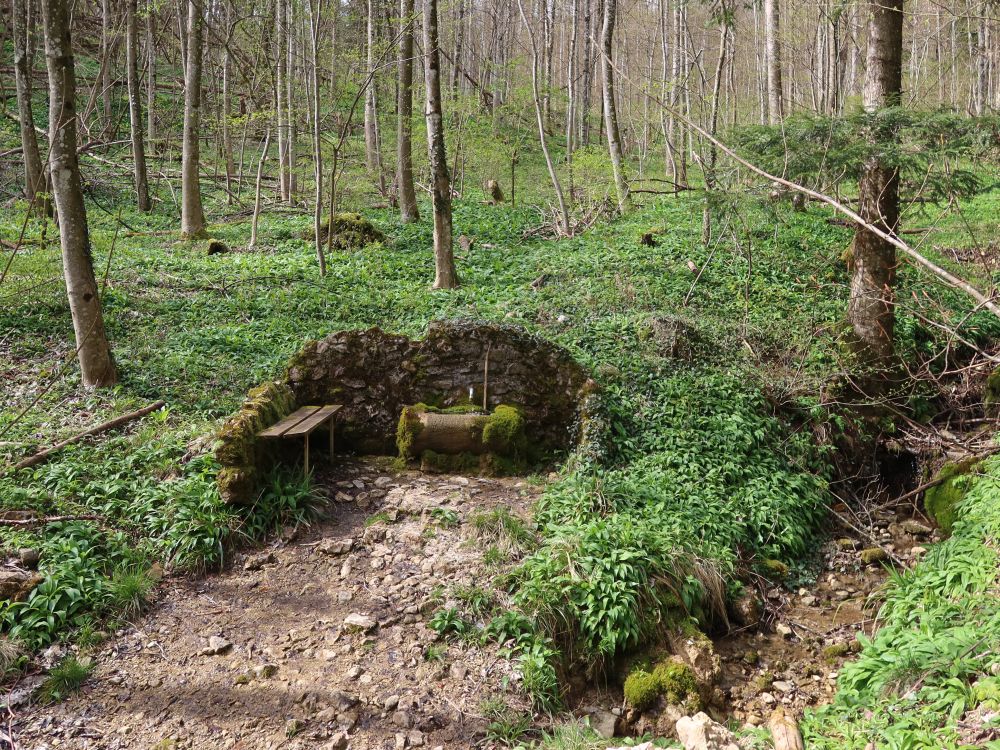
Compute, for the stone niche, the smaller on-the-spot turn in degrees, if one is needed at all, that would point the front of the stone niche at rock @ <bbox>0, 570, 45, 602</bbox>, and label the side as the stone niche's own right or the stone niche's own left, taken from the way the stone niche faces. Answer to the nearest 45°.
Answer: approximately 45° to the stone niche's own right

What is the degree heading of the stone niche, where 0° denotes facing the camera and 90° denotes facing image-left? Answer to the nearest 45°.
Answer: approximately 0°

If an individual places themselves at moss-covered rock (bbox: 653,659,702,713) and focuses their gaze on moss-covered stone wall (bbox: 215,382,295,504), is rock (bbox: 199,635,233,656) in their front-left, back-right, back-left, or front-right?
front-left

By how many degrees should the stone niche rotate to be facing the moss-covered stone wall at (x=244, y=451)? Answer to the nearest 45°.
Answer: approximately 45° to its right

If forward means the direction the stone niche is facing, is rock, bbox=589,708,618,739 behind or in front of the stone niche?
in front

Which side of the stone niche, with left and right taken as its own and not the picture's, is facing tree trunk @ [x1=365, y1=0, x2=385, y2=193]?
back

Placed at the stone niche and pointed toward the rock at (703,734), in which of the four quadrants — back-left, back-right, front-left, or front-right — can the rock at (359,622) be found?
front-right

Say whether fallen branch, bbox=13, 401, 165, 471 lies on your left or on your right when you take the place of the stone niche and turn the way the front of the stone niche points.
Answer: on your right

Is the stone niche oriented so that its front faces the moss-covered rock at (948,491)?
no

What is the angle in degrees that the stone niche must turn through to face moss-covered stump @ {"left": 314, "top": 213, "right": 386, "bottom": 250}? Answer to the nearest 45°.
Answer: approximately 180°

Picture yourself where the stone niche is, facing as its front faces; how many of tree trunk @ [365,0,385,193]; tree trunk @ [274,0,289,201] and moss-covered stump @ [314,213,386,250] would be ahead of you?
0

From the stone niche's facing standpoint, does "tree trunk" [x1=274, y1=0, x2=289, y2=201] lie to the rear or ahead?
to the rear
